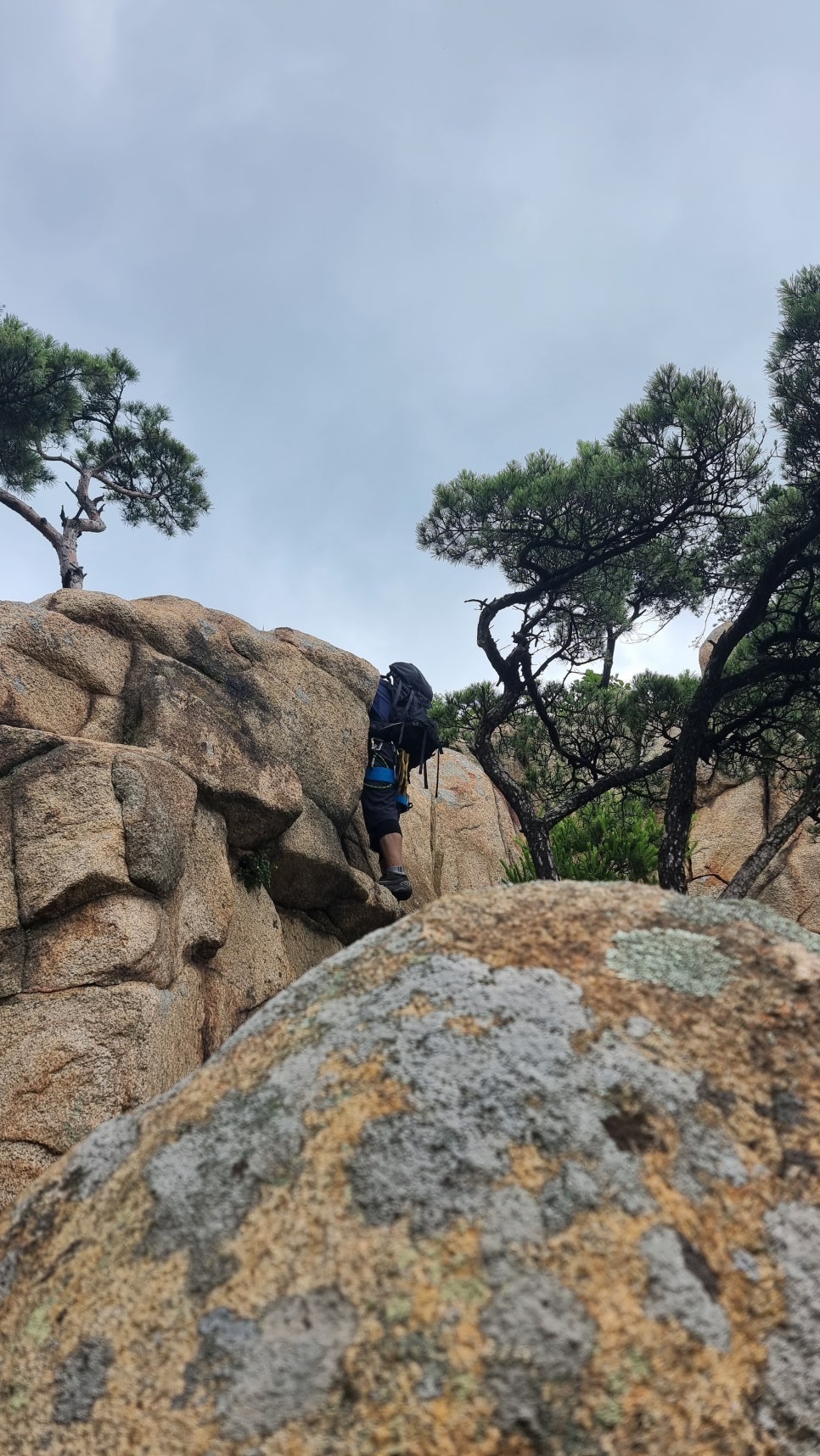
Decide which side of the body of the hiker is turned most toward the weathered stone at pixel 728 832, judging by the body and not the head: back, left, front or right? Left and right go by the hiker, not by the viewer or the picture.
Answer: right

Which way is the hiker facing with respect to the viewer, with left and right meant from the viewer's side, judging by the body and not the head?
facing away from the viewer and to the left of the viewer

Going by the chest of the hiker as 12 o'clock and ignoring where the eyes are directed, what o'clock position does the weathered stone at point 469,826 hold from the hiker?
The weathered stone is roughly at 2 o'clock from the hiker.

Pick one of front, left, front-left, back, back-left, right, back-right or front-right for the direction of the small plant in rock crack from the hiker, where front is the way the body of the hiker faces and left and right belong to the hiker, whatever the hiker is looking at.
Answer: left

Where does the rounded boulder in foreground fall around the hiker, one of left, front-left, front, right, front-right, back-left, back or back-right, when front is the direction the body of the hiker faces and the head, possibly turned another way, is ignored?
back-left

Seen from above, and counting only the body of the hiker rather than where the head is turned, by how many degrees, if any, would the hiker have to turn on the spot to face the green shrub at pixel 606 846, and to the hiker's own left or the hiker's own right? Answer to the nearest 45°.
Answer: approximately 90° to the hiker's own right

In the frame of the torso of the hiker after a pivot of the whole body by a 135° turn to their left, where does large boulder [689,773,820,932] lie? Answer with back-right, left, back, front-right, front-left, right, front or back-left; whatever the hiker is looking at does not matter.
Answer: back-left
